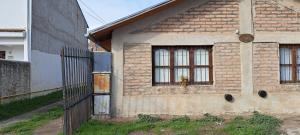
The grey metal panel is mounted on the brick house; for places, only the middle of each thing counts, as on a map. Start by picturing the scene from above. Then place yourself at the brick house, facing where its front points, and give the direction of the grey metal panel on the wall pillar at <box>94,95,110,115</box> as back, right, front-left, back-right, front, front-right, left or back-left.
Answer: right

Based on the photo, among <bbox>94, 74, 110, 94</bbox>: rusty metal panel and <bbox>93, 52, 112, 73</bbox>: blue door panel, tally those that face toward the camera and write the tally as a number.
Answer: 2

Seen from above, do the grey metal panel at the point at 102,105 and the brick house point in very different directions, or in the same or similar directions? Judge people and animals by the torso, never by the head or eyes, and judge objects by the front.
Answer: same or similar directions

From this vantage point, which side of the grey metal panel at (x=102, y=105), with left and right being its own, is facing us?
front

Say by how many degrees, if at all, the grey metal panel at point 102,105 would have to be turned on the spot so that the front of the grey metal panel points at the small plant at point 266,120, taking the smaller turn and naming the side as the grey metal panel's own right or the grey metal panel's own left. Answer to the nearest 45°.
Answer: approximately 90° to the grey metal panel's own left

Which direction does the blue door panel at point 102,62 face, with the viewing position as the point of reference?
facing the viewer

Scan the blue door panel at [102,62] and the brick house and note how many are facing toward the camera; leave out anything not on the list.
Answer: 2

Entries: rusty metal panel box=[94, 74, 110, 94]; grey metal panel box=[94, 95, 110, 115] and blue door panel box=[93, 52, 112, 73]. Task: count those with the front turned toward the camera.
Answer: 3

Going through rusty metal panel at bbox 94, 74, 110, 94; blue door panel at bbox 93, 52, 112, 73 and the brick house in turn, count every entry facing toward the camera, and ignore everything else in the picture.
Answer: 3

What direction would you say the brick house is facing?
toward the camera

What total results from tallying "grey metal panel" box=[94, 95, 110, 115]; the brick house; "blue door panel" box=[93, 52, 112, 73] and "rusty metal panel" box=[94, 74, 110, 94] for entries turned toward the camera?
4

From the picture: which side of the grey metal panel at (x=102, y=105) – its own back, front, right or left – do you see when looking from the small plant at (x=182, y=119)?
left
